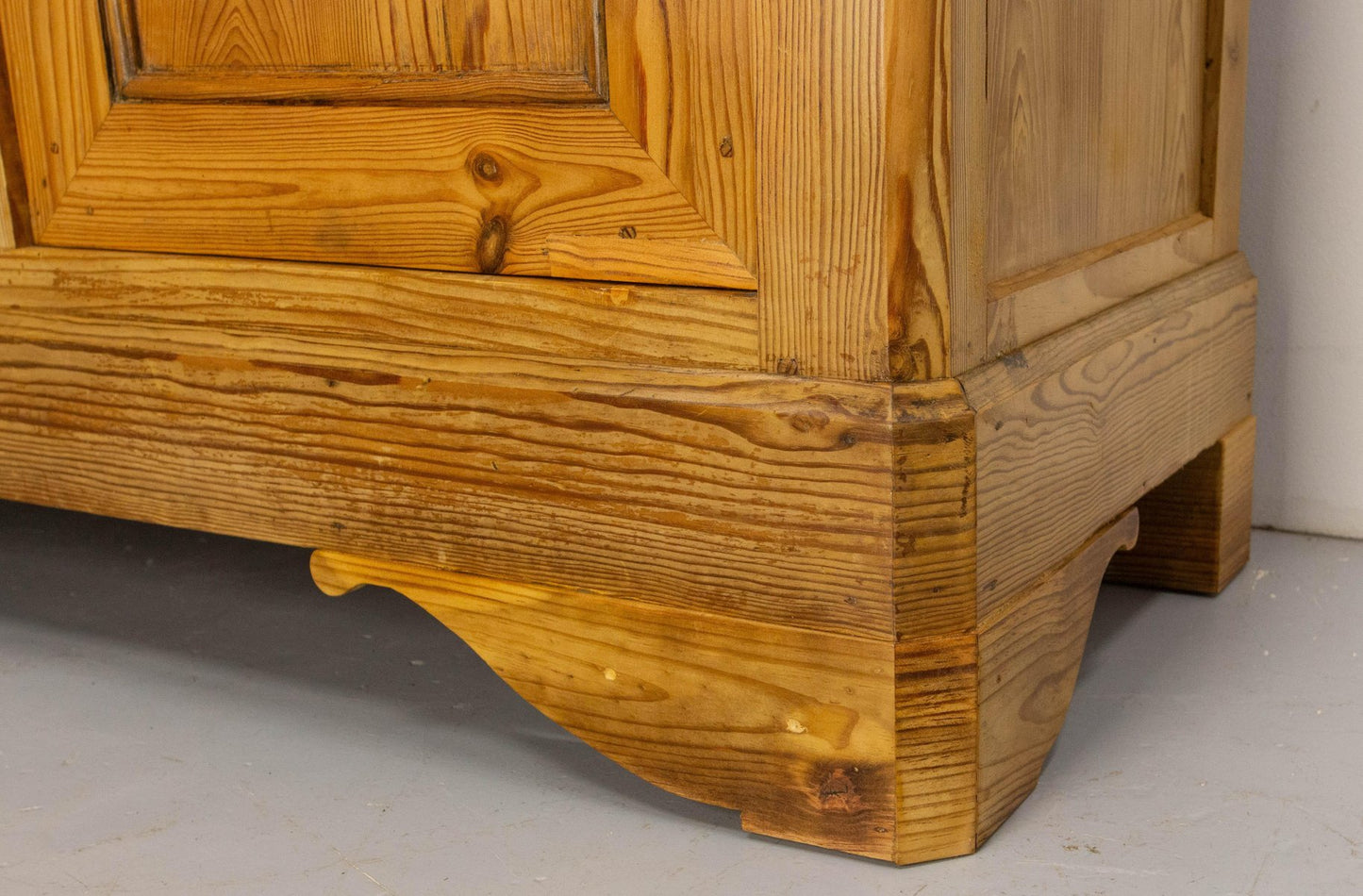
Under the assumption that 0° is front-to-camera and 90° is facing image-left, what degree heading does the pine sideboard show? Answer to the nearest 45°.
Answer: approximately 45°
